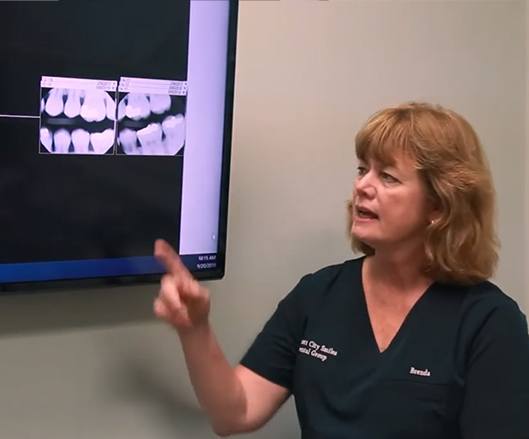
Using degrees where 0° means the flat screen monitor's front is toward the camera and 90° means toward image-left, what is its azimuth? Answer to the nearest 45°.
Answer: approximately 0°
